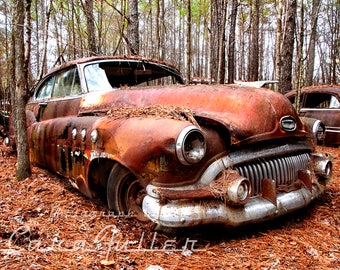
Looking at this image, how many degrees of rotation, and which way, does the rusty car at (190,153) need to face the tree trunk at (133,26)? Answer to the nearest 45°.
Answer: approximately 135° to its left

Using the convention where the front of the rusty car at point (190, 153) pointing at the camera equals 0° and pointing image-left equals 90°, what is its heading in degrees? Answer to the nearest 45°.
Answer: approximately 315°

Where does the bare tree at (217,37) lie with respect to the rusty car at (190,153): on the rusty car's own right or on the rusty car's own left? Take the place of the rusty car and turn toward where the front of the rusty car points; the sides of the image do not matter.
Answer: on the rusty car's own left

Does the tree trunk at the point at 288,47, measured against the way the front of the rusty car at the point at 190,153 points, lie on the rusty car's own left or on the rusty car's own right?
on the rusty car's own left

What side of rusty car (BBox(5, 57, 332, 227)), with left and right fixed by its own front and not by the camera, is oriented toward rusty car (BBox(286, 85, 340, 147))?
left

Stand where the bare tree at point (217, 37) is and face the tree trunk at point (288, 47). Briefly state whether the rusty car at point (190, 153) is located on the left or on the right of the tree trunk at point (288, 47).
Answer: right
